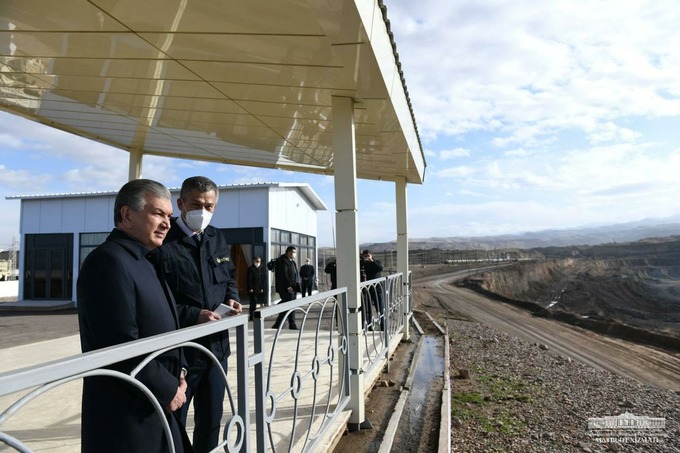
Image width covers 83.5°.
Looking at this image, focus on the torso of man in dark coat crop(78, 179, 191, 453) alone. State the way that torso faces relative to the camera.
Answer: to the viewer's right

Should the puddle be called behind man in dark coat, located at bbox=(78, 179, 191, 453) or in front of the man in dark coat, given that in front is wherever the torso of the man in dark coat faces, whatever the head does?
in front

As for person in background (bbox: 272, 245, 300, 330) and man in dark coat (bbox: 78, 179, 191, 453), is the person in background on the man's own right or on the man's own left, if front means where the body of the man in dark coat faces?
on the man's own left

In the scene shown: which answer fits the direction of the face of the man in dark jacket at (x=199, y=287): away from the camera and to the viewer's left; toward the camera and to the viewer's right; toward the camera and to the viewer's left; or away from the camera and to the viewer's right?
toward the camera and to the viewer's right

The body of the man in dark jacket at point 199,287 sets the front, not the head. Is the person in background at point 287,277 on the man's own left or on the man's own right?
on the man's own left

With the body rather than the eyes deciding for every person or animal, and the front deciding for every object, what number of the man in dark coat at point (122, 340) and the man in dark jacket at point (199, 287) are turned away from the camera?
0

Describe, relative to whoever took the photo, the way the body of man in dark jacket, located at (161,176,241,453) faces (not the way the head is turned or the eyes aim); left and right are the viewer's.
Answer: facing the viewer and to the right of the viewer
